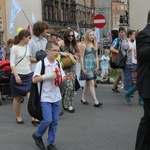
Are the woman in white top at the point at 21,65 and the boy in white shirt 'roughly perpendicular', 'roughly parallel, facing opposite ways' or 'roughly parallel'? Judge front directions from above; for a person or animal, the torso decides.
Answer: roughly parallel

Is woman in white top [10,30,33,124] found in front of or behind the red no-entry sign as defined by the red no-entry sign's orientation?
in front

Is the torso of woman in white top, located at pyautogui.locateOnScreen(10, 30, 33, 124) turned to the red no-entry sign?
no

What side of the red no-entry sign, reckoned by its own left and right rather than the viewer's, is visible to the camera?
front

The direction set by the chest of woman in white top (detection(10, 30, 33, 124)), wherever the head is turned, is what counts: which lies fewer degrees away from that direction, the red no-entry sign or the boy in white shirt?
the boy in white shirt

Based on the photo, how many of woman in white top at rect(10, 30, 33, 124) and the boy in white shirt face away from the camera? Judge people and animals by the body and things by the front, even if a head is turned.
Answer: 0

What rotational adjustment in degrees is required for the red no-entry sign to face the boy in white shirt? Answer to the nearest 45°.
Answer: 0° — it already faces them

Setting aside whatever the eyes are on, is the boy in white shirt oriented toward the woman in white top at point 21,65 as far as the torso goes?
no

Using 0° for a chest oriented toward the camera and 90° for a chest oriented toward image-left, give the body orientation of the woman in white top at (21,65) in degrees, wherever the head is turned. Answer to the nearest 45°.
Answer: approximately 315°

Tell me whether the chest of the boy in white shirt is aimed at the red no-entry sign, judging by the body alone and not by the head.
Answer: no
